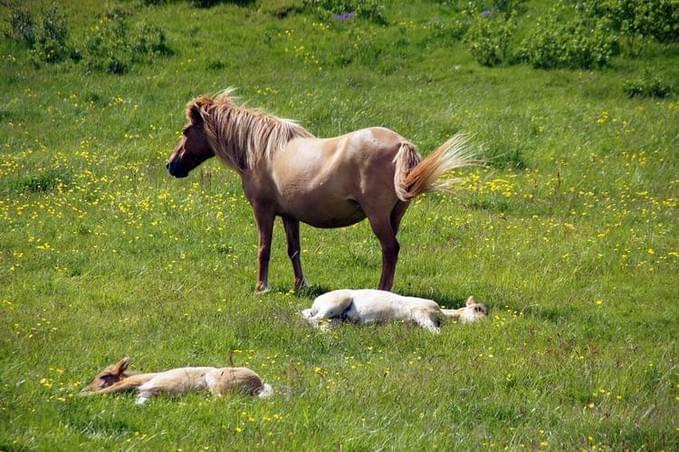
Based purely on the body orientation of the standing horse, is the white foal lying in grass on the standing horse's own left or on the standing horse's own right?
on the standing horse's own left

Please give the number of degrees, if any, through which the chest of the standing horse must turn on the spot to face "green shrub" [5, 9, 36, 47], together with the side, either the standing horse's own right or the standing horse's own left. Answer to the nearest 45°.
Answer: approximately 45° to the standing horse's own right

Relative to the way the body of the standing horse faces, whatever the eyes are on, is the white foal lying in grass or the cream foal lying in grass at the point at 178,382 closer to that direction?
the cream foal lying in grass

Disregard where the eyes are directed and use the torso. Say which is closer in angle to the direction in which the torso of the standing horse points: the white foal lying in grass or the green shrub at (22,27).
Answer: the green shrub

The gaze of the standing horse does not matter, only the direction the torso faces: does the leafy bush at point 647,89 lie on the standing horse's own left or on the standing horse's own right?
on the standing horse's own right

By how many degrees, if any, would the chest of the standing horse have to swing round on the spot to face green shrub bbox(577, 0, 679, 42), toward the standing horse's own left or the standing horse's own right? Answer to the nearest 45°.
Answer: approximately 135° to the standing horse's own right

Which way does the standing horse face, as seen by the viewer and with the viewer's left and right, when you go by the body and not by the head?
facing to the left of the viewer
